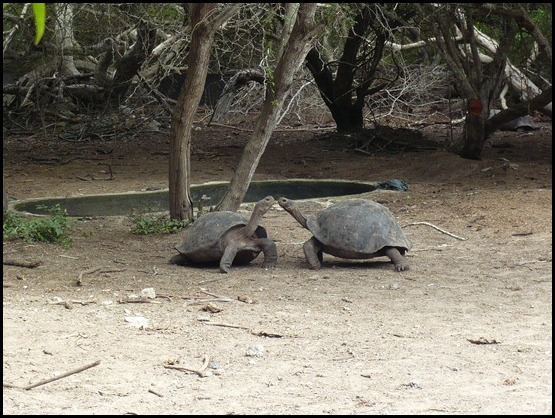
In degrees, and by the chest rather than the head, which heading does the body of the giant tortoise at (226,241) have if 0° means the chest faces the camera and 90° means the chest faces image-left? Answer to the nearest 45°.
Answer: approximately 315°

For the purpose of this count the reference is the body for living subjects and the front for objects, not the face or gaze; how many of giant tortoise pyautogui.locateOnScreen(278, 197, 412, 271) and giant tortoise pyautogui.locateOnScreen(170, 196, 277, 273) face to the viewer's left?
1

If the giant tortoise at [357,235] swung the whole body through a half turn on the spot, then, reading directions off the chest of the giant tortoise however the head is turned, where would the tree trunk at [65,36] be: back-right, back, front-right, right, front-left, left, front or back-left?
back-left

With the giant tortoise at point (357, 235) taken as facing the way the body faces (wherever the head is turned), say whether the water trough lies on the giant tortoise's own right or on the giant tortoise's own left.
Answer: on the giant tortoise's own right

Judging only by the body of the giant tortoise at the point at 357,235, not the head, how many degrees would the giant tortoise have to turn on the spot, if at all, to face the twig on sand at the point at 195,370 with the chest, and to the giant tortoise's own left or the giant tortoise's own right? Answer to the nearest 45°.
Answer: approximately 90° to the giant tortoise's own left

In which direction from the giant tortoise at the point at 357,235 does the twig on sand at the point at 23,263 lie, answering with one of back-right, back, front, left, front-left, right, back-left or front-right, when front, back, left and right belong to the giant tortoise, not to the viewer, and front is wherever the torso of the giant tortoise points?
front

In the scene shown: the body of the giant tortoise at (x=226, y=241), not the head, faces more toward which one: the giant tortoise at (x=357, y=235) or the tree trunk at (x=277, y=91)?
the giant tortoise

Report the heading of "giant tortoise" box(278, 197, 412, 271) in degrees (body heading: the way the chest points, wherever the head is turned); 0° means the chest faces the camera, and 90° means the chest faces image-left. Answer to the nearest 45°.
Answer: approximately 90°

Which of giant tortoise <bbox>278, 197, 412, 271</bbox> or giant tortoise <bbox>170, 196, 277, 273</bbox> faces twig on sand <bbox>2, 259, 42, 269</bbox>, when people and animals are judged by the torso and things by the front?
giant tortoise <bbox>278, 197, 412, 271</bbox>

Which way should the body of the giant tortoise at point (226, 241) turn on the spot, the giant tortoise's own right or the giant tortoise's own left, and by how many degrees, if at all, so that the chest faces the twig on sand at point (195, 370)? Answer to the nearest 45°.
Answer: approximately 45° to the giant tortoise's own right

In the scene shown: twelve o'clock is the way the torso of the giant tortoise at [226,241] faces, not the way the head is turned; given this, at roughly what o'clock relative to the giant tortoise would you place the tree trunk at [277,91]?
The tree trunk is roughly at 8 o'clock from the giant tortoise.

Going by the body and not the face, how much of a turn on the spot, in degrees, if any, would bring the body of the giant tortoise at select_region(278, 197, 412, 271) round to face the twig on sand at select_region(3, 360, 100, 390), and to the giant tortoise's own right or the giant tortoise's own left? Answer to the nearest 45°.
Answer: approximately 45° to the giant tortoise's own left
